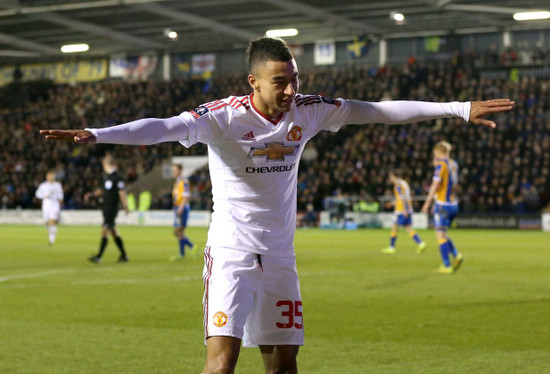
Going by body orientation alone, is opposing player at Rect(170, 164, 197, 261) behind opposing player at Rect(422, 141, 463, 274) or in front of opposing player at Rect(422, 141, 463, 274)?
in front
